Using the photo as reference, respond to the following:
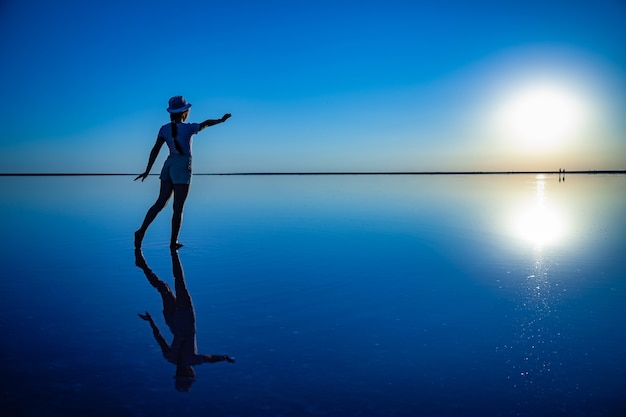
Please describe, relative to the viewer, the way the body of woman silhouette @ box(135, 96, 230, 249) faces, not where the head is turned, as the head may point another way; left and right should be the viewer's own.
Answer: facing away from the viewer and to the right of the viewer
